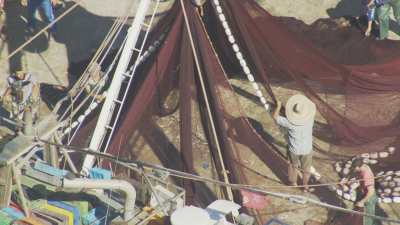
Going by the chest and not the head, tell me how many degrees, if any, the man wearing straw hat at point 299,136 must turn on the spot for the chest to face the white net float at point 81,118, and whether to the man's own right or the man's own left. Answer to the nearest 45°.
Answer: approximately 90° to the man's own left

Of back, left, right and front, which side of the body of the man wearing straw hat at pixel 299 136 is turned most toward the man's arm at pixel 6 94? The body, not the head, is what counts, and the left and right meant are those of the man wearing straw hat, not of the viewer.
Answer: left

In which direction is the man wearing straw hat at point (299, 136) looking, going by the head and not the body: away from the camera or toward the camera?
away from the camera

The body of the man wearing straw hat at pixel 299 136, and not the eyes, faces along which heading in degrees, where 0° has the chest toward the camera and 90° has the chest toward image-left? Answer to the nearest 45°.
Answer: approximately 180°

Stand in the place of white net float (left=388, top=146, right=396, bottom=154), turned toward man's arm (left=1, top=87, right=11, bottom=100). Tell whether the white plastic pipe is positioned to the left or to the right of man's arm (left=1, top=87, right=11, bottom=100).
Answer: left
